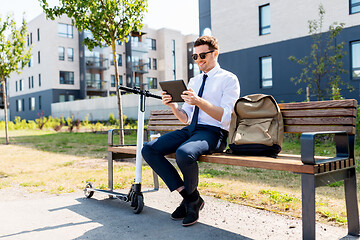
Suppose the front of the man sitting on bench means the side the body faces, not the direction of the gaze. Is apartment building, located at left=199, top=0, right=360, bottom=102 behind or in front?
behind

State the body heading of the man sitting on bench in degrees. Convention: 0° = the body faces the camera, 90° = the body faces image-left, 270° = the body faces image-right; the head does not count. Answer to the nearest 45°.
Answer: approximately 45°

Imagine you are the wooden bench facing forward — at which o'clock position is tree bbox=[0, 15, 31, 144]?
The tree is roughly at 3 o'clock from the wooden bench.

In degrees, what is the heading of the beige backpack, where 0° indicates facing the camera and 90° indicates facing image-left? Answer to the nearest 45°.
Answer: approximately 0°

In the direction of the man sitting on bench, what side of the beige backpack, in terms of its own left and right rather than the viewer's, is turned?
right

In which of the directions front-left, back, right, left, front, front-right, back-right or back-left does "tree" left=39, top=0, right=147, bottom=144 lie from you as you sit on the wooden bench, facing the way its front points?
right

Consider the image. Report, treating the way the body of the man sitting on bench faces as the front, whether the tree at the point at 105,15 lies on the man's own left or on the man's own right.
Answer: on the man's own right

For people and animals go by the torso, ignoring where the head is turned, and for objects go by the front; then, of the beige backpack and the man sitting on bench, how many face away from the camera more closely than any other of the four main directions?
0

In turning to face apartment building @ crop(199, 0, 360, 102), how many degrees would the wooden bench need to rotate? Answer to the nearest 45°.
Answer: approximately 135° to its right

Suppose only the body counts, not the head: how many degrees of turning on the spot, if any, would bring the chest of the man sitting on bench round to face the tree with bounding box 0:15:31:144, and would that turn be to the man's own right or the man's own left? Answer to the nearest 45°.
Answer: approximately 90° to the man's own right

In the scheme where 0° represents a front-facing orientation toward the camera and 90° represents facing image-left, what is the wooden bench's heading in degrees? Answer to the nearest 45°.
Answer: approximately 45°
